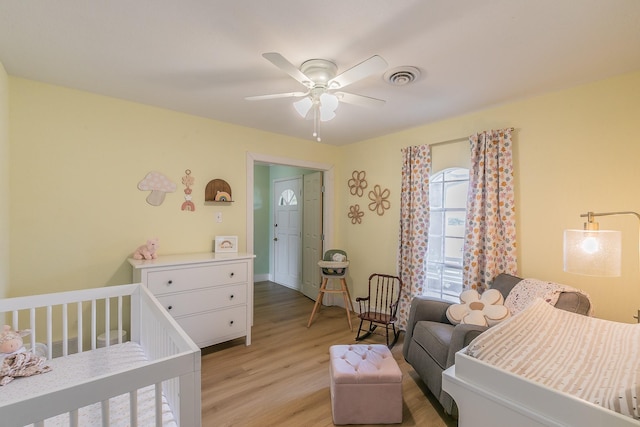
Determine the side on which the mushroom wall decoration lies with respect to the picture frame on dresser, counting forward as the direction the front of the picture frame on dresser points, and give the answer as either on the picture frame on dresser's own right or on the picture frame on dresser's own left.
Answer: on the picture frame on dresser's own right

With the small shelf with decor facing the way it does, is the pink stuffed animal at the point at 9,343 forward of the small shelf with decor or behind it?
forward

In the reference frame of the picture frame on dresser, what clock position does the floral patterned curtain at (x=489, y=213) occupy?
The floral patterned curtain is roughly at 10 o'clock from the picture frame on dresser.

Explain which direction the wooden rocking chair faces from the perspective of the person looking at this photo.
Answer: facing the viewer and to the left of the viewer

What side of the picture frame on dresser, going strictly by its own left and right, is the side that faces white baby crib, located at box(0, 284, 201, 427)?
front

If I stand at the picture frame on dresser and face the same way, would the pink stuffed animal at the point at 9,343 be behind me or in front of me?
in front

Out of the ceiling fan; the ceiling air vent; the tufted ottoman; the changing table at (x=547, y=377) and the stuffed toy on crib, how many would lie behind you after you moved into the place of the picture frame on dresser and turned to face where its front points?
0

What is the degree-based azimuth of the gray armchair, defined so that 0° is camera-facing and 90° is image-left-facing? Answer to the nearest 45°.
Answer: approximately 45°

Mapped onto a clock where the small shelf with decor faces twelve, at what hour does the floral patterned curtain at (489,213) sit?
The floral patterned curtain is roughly at 10 o'clock from the small shelf with decor.

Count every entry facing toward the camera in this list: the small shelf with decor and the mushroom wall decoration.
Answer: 2

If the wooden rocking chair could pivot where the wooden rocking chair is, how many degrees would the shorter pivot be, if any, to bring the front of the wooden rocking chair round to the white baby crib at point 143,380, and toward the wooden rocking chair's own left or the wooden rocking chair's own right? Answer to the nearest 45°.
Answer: approximately 45° to the wooden rocking chair's own left

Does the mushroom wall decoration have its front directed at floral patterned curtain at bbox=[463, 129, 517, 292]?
no

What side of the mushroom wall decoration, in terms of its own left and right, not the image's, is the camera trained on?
front

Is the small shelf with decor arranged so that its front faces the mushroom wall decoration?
no

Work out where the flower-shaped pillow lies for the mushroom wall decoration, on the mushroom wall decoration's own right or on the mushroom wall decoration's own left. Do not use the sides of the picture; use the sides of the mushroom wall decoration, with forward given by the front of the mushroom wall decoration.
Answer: on the mushroom wall decoration's own left

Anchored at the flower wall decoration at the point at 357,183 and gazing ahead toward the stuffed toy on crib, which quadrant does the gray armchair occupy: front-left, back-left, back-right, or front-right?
front-left

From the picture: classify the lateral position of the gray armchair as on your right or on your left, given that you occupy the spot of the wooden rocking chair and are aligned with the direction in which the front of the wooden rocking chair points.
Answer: on your left

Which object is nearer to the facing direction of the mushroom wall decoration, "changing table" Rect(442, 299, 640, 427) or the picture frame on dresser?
the changing table

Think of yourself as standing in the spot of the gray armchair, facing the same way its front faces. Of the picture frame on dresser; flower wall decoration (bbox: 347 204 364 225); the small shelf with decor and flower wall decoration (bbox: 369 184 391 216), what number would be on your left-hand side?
0

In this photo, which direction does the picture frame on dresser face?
toward the camera
